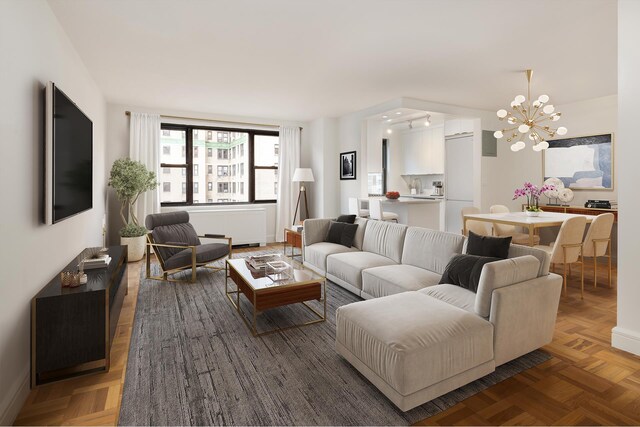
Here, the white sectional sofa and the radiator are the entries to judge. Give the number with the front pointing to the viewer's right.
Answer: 0

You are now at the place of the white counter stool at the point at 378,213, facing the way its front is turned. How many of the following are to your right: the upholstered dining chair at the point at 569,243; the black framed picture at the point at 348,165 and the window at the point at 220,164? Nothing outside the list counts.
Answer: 1

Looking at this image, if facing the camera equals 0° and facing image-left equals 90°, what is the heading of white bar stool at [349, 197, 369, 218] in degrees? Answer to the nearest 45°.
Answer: approximately 225°

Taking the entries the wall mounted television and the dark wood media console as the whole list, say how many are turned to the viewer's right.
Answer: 2

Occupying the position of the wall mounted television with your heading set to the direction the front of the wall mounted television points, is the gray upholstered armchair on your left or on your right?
on your left

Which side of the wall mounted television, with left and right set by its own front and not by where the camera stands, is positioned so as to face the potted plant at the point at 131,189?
left

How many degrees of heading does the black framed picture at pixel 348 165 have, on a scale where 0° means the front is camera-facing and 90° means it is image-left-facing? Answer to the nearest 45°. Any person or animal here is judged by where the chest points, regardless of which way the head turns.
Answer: approximately 45°

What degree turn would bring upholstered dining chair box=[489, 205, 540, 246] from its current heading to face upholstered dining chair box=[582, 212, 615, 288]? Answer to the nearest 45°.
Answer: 0° — it already faces it

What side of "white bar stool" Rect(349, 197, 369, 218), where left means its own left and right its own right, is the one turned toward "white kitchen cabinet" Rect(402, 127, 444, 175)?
front

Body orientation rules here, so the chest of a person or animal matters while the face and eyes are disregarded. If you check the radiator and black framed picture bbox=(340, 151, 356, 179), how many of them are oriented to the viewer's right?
0

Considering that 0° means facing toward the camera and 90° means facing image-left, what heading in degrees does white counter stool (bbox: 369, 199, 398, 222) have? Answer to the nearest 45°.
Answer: approximately 225°

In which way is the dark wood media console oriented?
to the viewer's right

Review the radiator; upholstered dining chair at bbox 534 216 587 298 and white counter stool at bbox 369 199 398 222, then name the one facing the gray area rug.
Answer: the radiator

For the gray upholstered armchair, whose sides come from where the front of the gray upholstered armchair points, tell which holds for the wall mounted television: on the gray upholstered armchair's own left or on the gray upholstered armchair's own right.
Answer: on the gray upholstered armchair's own right
